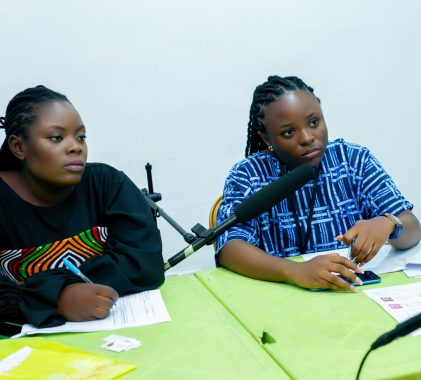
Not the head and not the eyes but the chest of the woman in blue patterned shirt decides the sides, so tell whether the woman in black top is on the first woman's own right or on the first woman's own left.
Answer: on the first woman's own right

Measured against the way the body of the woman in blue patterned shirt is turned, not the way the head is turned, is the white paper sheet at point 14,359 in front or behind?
in front

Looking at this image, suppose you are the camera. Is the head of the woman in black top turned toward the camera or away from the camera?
toward the camera

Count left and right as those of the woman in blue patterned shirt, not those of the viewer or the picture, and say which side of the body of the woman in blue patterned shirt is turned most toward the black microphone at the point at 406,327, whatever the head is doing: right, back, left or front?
front

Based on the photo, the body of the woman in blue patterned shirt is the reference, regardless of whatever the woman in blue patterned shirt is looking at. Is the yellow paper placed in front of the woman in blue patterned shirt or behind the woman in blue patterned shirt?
in front

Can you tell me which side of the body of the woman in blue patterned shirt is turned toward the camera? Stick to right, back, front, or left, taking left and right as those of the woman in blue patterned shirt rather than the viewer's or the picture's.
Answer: front
